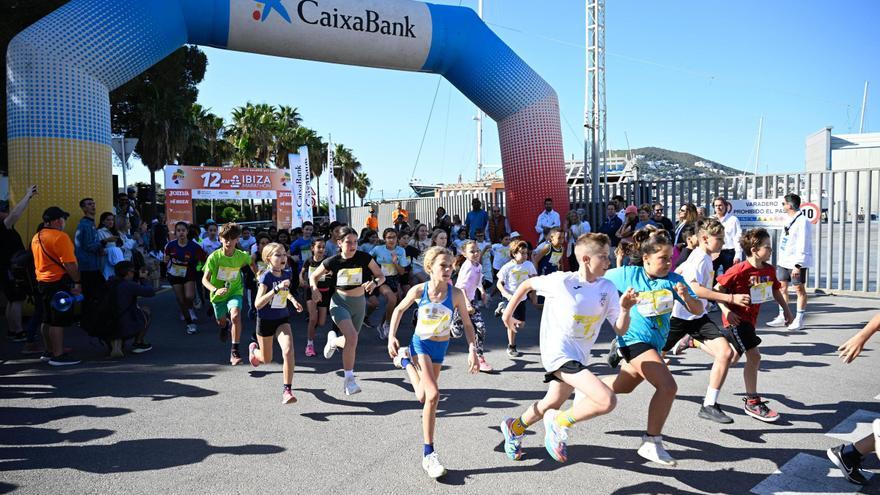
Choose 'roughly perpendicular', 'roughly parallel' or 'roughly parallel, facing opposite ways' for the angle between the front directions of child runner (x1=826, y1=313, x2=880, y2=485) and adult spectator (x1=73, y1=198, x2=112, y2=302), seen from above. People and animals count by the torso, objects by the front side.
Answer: roughly perpendicular

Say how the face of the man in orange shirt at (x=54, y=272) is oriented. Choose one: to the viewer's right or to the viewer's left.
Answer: to the viewer's right

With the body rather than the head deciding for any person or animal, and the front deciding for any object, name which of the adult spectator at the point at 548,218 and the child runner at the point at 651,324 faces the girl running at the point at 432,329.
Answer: the adult spectator

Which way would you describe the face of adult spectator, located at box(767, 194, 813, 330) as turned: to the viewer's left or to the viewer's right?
to the viewer's left

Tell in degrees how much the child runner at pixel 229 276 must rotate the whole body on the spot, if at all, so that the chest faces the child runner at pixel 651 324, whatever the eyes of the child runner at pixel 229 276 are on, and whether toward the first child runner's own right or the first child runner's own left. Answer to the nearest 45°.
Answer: approximately 45° to the first child runner's own left

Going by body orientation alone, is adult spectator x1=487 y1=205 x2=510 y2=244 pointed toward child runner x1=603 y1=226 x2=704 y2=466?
yes

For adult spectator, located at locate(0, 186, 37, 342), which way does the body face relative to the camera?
to the viewer's right

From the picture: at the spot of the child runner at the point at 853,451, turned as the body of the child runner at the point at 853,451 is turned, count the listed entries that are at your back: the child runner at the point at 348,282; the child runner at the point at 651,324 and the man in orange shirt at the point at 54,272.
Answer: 3

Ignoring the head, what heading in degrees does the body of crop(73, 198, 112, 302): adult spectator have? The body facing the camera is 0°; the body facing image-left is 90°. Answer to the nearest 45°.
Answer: approximately 270°

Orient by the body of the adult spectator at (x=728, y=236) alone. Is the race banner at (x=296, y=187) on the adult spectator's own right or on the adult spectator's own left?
on the adult spectator's own right
